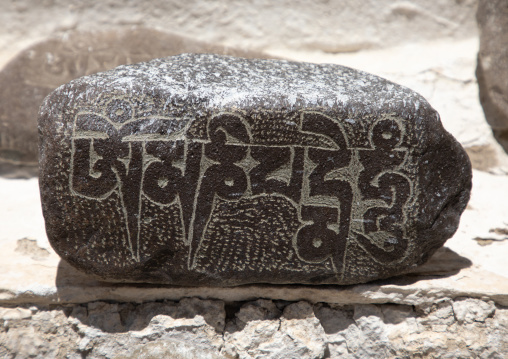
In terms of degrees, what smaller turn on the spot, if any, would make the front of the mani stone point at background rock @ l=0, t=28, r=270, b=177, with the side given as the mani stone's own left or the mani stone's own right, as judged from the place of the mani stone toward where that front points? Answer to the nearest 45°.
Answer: approximately 135° to the mani stone's own right

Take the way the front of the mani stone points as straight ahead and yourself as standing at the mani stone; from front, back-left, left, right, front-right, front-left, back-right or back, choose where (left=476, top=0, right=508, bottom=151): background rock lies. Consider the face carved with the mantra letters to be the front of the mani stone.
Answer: back-left

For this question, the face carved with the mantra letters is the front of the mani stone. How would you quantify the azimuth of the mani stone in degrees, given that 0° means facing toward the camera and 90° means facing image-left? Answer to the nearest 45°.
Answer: approximately 0°
